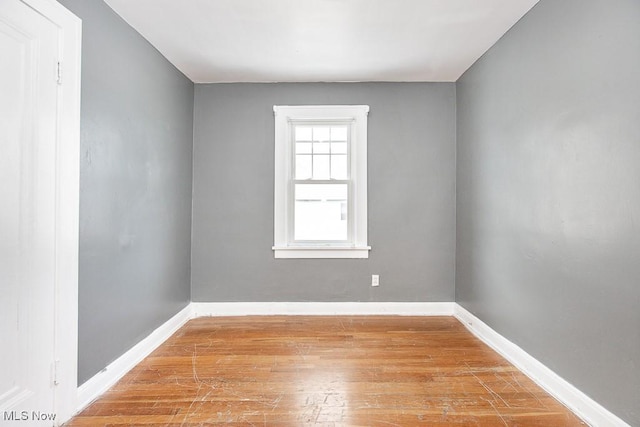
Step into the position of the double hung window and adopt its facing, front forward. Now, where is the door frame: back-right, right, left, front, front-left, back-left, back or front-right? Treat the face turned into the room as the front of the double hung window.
front-right

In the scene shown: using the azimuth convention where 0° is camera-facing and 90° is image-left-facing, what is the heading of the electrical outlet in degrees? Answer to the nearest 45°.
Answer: approximately 0°

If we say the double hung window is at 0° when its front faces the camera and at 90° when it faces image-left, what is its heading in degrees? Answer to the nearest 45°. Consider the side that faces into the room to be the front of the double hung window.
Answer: approximately 0°

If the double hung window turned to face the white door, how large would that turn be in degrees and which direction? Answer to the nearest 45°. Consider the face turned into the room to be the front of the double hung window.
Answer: approximately 45° to its right

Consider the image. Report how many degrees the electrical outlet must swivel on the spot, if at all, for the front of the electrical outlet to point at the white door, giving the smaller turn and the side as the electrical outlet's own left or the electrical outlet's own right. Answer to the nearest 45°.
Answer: approximately 45° to the electrical outlet's own right
